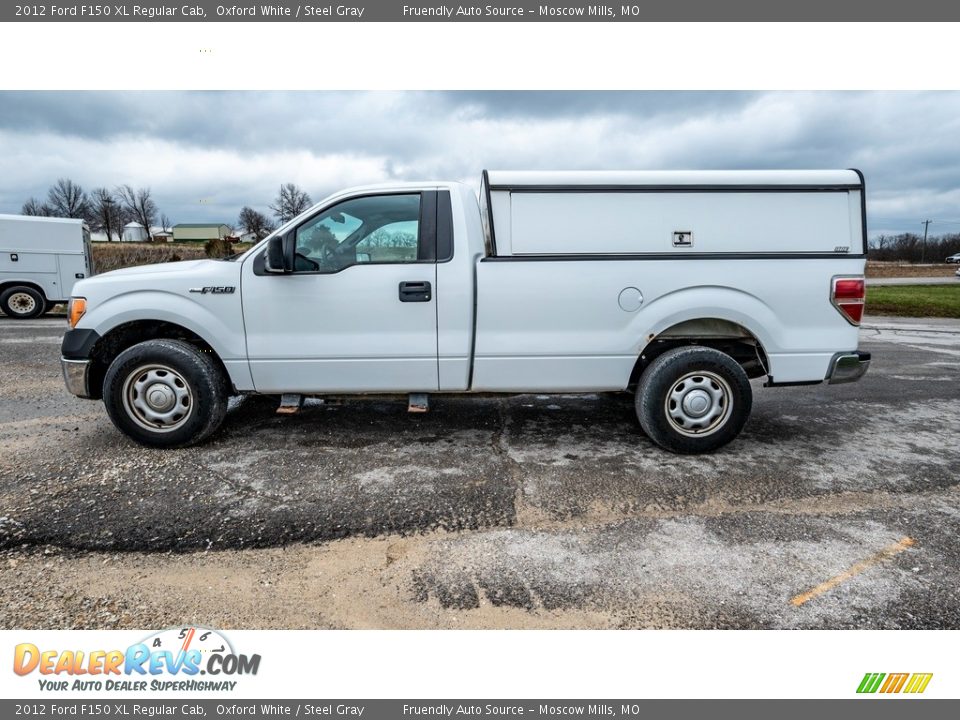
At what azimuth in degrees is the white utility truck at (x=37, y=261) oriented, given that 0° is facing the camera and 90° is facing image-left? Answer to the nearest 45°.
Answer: approximately 90°

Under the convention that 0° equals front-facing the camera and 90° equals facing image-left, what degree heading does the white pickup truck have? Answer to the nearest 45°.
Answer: approximately 90°
